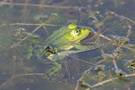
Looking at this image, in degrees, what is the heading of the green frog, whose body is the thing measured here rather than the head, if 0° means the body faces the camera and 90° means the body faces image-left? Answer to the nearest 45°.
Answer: approximately 270°
